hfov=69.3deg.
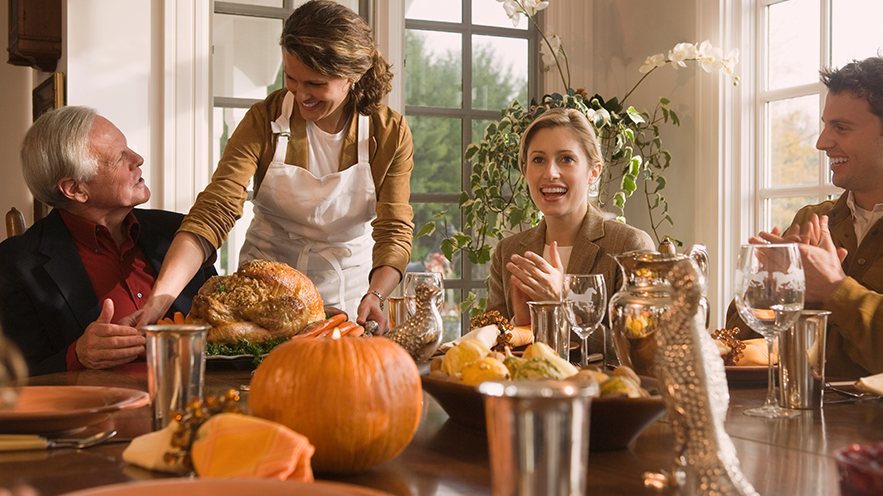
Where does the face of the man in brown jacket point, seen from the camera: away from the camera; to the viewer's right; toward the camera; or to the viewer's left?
to the viewer's left

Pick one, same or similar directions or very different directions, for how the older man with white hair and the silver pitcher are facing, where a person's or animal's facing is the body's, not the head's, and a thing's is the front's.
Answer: very different directions

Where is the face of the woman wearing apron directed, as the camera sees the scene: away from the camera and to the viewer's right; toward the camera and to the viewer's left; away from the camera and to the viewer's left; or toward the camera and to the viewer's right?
toward the camera and to the viewer's left

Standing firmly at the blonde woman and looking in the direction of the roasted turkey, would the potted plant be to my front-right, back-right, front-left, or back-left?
back-right

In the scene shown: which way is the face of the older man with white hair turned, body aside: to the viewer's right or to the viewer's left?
to the viewer's right

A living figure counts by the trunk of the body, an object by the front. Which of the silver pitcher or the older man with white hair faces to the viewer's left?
the silver pitcher

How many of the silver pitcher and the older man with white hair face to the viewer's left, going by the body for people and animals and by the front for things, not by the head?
1

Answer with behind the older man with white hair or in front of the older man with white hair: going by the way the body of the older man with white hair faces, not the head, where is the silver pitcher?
in front

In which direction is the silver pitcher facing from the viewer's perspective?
to the viewer's left

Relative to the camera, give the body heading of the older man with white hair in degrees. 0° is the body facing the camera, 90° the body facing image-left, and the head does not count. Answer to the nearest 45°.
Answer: approximately 315°

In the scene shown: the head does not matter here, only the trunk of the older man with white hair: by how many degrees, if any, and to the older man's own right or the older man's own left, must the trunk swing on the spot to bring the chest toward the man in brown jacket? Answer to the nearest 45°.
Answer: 0° — they already face them
